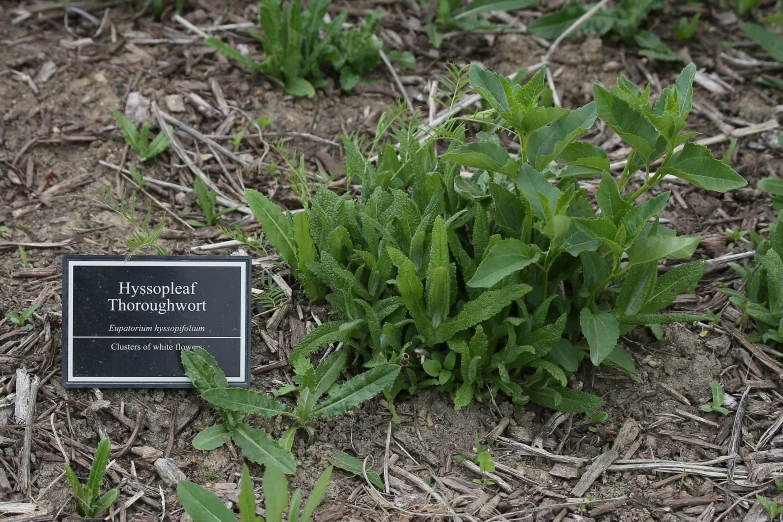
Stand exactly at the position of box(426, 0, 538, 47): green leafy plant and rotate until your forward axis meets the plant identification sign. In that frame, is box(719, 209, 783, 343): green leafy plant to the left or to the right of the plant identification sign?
left

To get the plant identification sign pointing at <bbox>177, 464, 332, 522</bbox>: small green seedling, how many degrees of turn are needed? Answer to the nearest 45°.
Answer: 0° — it already faces it

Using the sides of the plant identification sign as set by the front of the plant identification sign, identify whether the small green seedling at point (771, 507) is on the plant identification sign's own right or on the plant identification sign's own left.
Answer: on the plant identification sign's own left

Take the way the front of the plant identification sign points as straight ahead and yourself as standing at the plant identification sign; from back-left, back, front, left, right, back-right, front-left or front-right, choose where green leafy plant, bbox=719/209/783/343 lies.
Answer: left

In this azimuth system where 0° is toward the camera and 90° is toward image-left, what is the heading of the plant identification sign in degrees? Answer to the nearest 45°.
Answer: approximately 0°

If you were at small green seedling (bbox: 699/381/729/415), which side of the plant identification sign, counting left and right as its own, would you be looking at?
left

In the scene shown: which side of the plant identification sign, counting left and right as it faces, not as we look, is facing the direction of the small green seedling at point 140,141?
back

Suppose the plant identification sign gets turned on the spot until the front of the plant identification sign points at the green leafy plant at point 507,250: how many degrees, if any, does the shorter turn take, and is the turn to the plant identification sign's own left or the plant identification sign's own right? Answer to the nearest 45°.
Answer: approximately 90° to the plant identification sign's own left

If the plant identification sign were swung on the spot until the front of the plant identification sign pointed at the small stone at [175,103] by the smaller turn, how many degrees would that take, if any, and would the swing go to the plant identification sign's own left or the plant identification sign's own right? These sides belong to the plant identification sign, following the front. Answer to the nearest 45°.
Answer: approximately 180°

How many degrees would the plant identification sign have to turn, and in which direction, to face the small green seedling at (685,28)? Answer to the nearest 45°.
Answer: approximately 135° to its left
